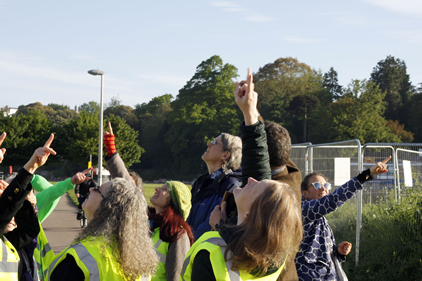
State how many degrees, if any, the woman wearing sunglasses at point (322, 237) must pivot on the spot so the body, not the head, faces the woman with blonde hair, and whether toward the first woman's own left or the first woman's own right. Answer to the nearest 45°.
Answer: approximately 45° to the first woman's own right

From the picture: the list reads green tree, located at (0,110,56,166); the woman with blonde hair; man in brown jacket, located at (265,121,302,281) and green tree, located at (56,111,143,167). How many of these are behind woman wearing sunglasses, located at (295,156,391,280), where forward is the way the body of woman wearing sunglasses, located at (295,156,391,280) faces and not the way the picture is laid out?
2

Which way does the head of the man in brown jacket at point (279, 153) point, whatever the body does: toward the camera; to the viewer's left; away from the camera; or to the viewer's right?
away from the camera

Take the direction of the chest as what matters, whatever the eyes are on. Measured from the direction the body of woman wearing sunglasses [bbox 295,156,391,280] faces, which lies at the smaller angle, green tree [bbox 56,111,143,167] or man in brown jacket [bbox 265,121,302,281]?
the man in brown jacket

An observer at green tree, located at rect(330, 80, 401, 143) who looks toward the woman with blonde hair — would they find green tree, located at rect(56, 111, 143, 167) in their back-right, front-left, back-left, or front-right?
front-right

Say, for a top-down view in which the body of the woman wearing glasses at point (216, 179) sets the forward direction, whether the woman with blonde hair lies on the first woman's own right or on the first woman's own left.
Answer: on the first woman's own left
